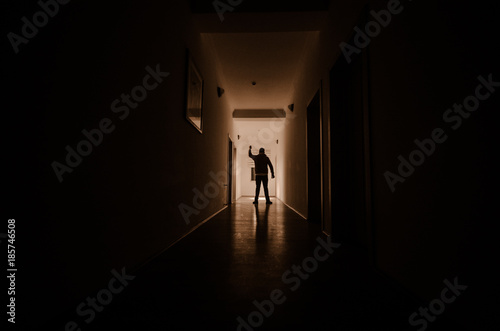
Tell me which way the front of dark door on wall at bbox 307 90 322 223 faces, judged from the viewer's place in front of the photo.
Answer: facing to the left of the viewer

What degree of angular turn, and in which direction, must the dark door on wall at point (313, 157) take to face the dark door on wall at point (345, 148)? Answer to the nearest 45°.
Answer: approximately 90° to its left

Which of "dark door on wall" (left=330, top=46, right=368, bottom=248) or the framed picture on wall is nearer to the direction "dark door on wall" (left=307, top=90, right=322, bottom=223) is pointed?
the framed picture on wall

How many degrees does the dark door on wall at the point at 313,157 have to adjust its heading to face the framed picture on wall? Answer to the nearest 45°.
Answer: approximately 45° to its left

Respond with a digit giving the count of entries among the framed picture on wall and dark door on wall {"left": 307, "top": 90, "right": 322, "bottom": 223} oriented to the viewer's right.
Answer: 1

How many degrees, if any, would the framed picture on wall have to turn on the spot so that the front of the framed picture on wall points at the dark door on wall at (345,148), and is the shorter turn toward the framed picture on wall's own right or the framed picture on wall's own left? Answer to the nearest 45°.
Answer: approximately 45° to the framed picture on wall's own right

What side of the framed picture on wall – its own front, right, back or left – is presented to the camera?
right

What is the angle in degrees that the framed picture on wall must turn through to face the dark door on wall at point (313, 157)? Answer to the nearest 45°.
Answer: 0° — it already faces it
